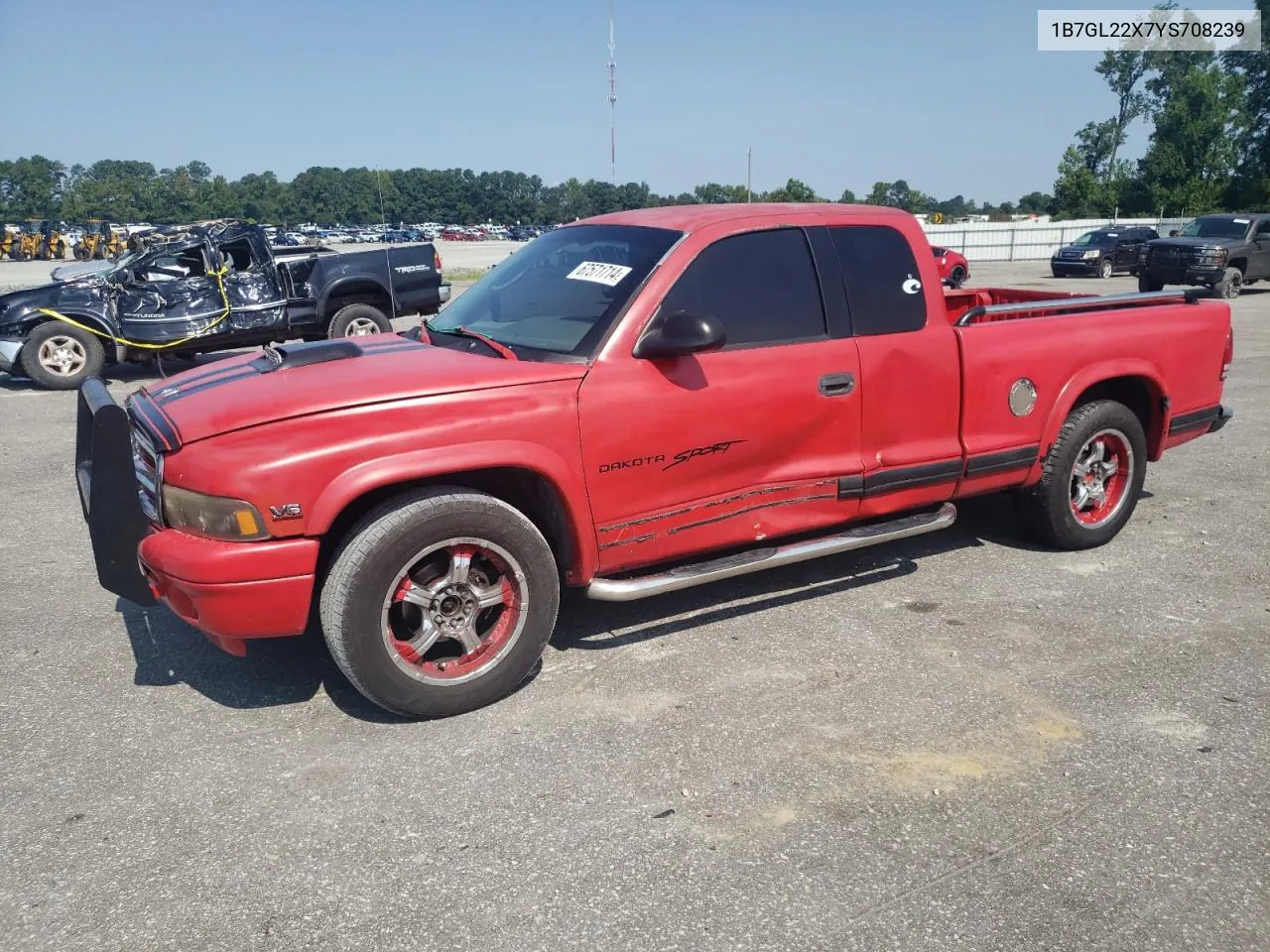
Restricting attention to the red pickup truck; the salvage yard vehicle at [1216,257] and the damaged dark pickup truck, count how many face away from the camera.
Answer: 0

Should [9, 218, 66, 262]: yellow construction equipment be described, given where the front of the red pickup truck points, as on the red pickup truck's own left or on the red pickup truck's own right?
on the red pickup truck's own right

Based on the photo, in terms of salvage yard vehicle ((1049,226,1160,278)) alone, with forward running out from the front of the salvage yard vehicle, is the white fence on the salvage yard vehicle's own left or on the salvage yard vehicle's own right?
on the salvage yard vehicle's own right

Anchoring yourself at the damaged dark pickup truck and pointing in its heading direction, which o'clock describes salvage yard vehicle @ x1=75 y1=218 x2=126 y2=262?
The salvage yard vehicle is roughly at 3 o'clock from the damaged dark pickup truck.

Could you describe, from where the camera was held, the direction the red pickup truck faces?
facing the viewer and to the left of the viewer

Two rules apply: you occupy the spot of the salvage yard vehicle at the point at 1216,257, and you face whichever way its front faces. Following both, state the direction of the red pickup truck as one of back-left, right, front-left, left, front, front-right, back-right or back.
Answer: front-left

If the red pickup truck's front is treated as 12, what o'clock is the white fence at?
The white fence is roughly at 5 o'clock from the red pickup truck.

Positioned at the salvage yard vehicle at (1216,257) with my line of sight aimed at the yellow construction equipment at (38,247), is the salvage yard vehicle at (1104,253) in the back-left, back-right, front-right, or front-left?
front-right

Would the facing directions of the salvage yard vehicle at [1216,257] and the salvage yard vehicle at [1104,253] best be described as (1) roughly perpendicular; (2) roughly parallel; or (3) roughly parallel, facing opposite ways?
roughly parallel

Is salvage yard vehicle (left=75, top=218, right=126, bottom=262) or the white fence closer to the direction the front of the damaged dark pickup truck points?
the salvage yard vehicle

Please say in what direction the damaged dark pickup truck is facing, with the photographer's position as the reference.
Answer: facing to the left of the viewer

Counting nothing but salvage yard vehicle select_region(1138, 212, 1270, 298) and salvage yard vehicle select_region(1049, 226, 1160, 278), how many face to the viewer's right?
0

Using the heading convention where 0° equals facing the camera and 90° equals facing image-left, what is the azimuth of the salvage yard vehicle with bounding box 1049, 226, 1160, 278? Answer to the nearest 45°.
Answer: approximately 45°

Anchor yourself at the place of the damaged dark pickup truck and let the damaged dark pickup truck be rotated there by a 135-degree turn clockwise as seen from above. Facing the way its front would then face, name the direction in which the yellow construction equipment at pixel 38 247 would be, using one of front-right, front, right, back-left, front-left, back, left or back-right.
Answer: front-left
